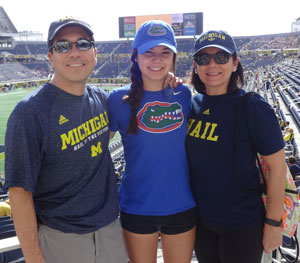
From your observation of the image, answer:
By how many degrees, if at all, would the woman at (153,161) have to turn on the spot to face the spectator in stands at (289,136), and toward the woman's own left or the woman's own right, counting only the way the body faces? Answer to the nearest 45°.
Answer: approximately 135° to the woman's own left

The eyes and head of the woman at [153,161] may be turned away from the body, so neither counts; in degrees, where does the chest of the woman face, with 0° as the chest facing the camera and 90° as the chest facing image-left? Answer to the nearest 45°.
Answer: approximately 0°
